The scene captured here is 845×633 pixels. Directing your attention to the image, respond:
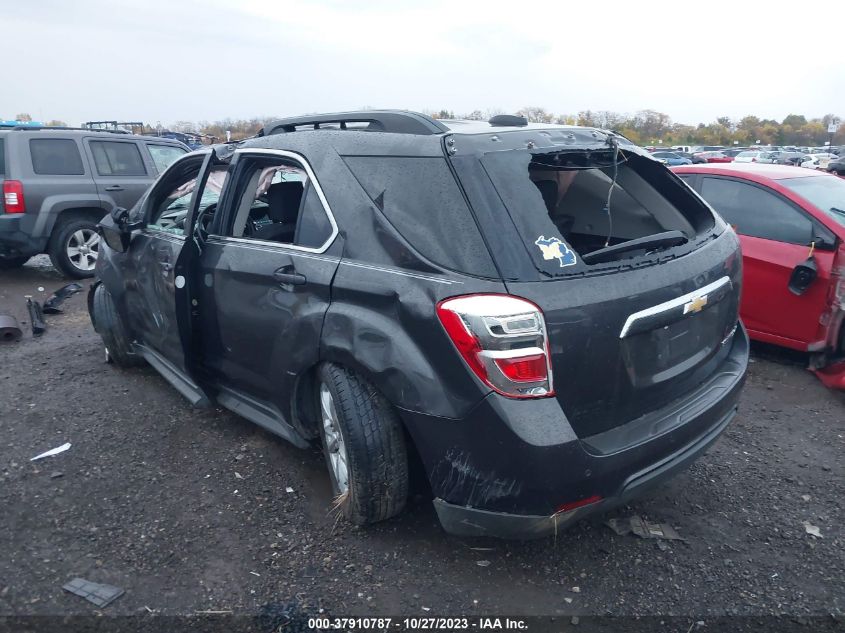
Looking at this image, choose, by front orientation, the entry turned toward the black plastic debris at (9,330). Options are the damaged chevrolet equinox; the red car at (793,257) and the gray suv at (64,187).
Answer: the damaged chevrolet equinox

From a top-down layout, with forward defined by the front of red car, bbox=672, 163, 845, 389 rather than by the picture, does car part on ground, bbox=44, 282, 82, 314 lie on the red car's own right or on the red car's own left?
on the red car's own right

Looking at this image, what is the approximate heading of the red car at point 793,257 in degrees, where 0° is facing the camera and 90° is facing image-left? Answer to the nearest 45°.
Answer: approximately 315°

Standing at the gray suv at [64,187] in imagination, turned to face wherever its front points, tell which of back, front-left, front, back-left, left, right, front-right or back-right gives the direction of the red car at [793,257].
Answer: right

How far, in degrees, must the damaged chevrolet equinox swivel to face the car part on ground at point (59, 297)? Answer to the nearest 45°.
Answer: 0° — it already faces it

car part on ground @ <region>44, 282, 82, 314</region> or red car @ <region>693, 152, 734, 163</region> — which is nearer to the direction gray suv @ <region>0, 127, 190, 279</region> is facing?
the red car

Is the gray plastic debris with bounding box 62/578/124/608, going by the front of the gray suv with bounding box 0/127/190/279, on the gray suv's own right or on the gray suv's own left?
on the gray suv's own right

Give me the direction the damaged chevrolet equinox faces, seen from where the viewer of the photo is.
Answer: facing away from the viewer and to the left of the viewer

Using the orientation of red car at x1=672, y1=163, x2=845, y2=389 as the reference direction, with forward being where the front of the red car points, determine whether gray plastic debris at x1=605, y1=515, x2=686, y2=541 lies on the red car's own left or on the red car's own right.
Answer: on the red car's own right

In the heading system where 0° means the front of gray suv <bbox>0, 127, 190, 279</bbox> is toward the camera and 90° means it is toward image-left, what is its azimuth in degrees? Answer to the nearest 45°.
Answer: approximately 225°

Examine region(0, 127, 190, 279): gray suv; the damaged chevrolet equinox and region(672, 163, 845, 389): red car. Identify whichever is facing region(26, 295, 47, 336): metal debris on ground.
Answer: the damaged chevrolet equinox

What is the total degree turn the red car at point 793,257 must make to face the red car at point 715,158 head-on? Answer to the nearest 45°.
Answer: approximately 135° to its left

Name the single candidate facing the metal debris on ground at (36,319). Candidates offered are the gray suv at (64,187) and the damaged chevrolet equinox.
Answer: the damaged chevrolet equinox
